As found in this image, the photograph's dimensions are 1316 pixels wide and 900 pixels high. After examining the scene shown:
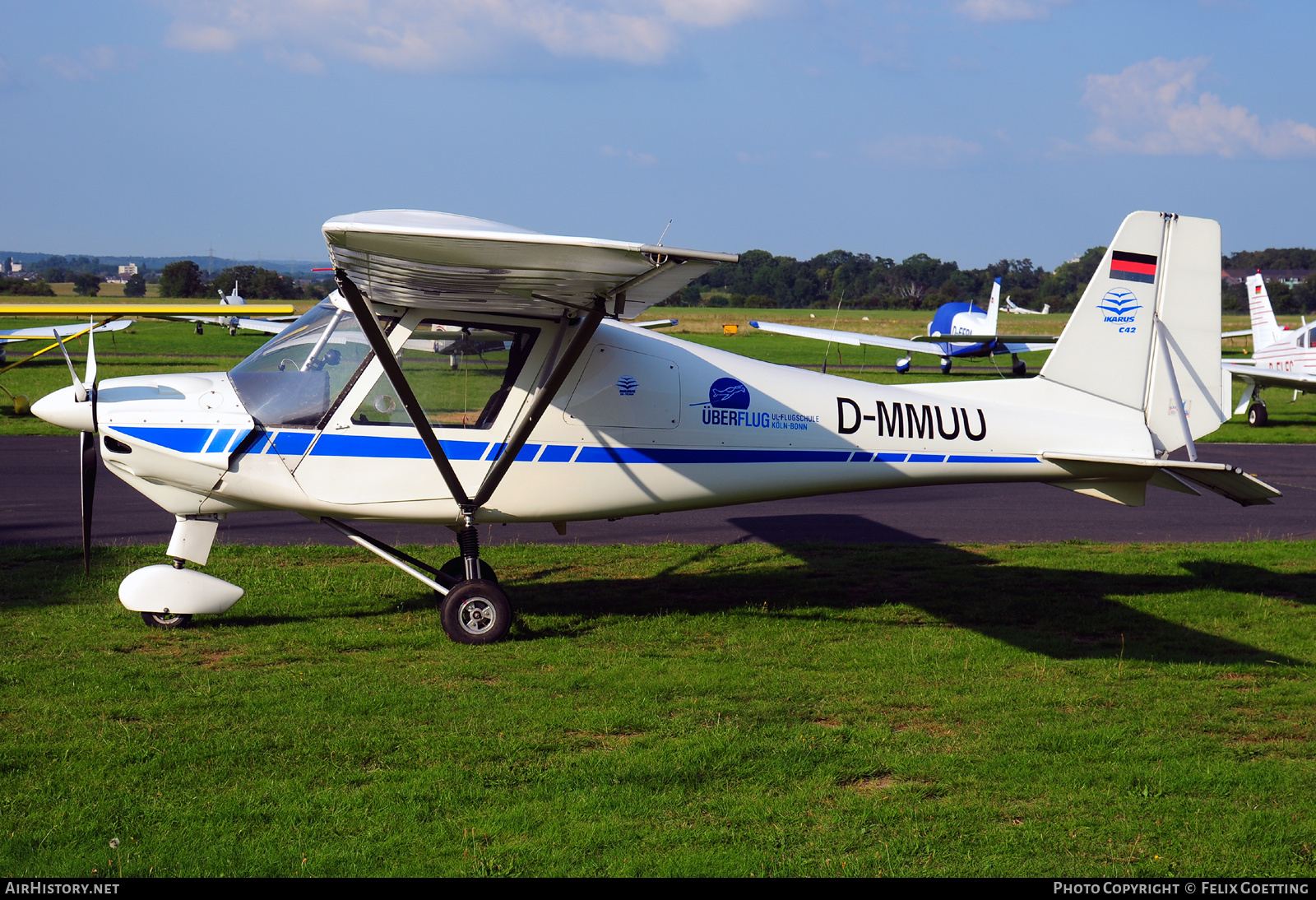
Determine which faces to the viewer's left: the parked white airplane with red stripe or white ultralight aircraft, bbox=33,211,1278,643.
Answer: the white ultralight aircraft

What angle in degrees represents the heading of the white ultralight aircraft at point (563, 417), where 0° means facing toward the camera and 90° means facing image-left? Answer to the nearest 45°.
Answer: approximately 90°

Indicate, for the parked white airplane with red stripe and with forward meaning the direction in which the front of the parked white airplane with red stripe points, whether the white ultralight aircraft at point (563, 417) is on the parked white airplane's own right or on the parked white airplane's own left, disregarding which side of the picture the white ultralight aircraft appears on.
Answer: on the parked white airplane's own right

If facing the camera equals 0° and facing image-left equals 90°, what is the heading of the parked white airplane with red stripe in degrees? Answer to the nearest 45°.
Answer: approximately 315°

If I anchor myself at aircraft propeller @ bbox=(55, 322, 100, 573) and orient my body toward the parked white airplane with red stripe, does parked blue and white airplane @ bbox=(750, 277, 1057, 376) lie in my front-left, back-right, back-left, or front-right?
front-left

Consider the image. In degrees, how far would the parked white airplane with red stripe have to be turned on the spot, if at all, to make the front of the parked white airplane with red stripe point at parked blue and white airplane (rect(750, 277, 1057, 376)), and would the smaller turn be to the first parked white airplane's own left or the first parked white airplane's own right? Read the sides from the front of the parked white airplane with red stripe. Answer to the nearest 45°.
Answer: approximately 180°

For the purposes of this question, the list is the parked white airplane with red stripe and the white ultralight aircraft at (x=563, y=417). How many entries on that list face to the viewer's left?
1

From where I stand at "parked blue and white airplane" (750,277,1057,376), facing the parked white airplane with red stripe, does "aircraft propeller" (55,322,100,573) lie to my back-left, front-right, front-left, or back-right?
front-right

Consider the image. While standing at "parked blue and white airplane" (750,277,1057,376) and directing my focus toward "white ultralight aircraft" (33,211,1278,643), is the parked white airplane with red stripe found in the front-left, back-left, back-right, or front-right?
front-left

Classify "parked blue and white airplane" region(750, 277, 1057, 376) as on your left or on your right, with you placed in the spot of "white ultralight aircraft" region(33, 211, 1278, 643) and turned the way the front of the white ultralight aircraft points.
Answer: on your right
